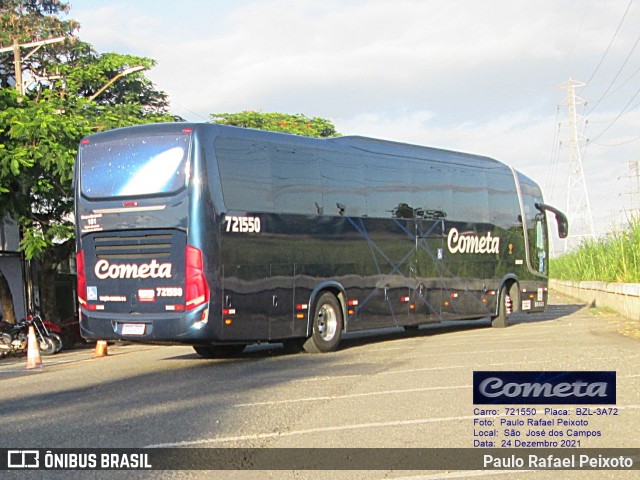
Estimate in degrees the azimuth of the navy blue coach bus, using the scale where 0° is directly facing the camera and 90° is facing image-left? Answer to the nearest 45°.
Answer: approximately 225°

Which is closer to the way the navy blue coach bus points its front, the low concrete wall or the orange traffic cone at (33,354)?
the low concrete wall

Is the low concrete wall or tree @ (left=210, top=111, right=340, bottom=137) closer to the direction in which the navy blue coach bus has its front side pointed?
the low concrete wall

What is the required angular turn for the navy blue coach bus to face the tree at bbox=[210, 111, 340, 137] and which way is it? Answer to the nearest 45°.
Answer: approximately 45° to its left
